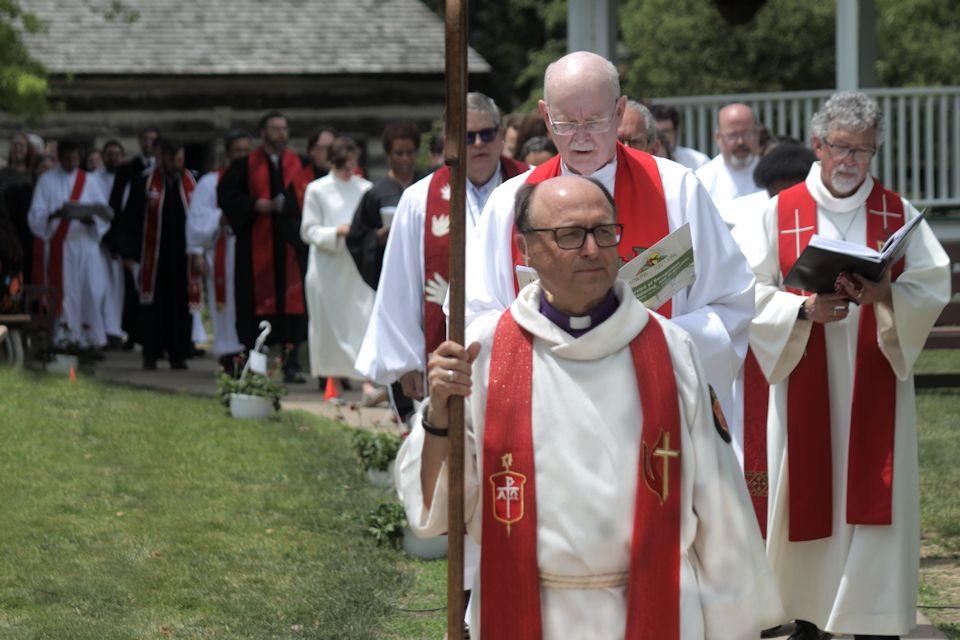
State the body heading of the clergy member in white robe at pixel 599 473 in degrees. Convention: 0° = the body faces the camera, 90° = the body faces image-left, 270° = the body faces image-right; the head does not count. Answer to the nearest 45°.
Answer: approximately 0°

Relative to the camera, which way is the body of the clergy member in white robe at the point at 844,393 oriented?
toward the camera

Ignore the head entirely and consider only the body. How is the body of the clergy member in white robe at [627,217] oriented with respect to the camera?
toward the camera

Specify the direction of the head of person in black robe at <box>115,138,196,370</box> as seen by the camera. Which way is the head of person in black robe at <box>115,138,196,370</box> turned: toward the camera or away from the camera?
toward the camera

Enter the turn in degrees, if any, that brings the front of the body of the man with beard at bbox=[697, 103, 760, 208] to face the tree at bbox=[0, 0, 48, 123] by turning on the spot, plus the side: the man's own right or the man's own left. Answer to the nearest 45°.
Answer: approximately 135° to the man's own right

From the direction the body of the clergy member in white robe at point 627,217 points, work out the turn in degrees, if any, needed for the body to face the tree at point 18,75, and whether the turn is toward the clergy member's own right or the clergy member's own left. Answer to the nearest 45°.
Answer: approximately 135° to the clergy member's own right

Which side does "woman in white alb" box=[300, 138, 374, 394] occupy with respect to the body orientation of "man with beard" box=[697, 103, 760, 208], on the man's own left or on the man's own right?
on the man's own right

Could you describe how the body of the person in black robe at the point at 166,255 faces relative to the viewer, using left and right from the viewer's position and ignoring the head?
facing the viewer and to the right of the viewer

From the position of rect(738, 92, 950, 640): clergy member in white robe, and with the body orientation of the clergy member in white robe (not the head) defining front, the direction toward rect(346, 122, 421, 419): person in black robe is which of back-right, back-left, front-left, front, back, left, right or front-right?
back-right
